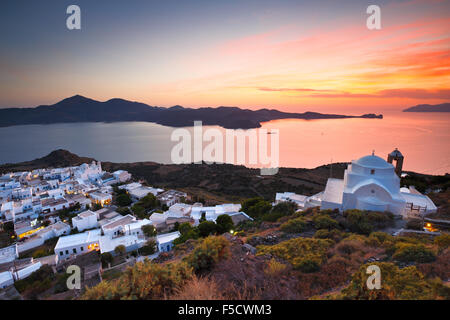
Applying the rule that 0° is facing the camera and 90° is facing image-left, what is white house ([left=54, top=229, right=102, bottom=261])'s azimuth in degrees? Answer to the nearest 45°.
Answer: approximately 0°

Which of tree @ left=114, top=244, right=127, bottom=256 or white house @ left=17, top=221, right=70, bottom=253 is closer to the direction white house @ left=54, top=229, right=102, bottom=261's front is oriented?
the tree

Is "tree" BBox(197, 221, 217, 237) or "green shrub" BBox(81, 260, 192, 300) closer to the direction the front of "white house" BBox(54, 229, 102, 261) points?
the green shrub

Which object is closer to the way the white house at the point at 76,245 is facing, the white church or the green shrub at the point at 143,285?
the green shrub

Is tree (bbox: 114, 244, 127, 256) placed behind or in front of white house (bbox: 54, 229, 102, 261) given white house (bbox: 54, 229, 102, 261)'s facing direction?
in front

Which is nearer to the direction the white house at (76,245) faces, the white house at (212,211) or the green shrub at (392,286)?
the green shrub

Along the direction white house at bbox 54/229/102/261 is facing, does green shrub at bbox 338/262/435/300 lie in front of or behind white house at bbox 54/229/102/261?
in front

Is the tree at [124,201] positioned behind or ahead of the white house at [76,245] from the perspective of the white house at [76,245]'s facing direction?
behind

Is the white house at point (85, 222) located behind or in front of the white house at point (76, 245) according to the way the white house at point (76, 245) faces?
behind

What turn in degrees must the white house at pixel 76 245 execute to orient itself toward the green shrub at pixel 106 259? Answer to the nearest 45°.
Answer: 0° — it already faces it
